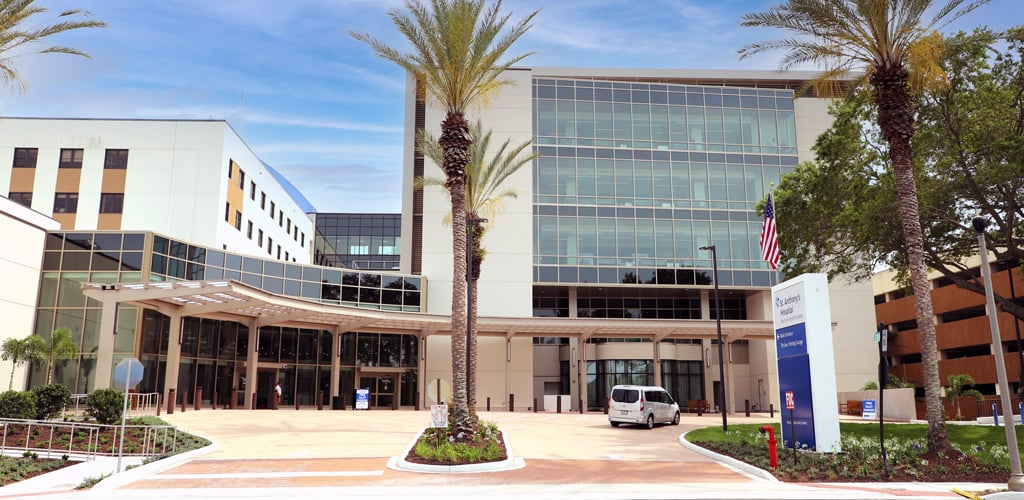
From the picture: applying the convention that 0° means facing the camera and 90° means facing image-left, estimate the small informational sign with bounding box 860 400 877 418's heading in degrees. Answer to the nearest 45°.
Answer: approximately 0°

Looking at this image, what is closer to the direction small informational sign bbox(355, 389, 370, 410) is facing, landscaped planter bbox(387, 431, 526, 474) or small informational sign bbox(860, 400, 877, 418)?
the landscaped planter

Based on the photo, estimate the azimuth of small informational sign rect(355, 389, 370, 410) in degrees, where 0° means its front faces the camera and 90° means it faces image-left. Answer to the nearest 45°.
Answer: approximately 0°

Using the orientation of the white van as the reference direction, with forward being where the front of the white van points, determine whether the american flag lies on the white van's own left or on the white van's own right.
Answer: on the white van's own right
